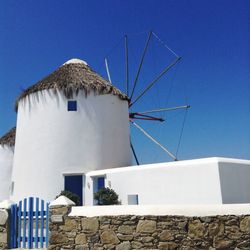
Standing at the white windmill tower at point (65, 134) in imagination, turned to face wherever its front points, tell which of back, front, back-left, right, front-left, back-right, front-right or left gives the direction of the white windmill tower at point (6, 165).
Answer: back-right

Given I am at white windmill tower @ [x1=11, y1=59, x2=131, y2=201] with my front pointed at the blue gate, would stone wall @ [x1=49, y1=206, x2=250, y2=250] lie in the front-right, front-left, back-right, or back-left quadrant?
front-left

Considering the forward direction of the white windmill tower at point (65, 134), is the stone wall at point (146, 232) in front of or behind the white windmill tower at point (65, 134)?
in front

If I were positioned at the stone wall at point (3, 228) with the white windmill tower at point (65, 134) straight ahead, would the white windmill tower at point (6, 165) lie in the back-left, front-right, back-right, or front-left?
front-left

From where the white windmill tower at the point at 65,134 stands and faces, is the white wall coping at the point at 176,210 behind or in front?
in front

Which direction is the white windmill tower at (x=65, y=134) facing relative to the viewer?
toward the camera

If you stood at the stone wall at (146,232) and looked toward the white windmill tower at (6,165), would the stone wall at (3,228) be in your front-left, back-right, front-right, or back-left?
front-left

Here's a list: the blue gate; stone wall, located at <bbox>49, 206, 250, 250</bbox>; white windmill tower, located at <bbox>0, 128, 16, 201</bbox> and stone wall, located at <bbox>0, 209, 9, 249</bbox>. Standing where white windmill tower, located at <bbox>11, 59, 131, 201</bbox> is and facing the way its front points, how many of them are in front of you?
3

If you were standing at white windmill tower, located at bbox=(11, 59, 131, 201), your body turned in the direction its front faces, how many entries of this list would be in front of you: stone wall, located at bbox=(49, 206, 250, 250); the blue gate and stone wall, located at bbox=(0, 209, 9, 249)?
3
